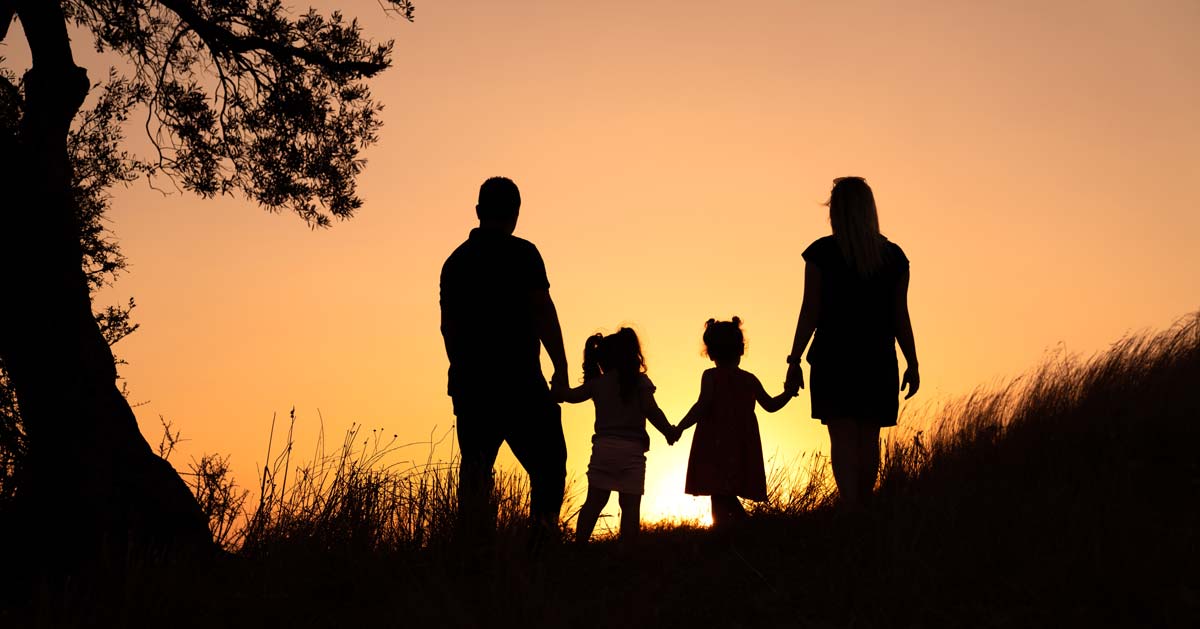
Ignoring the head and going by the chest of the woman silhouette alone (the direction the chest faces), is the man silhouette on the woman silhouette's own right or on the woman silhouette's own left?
on the woman silhouette's own left

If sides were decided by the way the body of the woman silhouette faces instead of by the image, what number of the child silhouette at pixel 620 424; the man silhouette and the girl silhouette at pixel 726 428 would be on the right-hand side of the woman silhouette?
0

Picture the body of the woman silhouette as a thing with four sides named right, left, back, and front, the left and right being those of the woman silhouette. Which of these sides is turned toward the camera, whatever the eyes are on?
back

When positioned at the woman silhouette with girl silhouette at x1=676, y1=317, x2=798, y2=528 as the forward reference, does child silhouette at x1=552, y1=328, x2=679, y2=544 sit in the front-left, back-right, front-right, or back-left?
front-left

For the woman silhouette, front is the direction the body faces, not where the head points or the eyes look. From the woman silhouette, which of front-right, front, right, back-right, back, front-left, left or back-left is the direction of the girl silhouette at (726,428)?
front-left

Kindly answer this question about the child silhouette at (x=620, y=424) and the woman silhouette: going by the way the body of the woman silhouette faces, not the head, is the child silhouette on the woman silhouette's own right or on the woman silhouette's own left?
on the woman silhouette's own left

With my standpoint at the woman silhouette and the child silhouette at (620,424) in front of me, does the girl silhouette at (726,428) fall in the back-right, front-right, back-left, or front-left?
front-right
